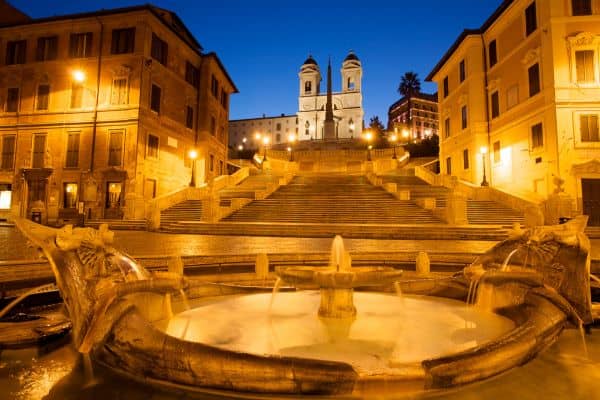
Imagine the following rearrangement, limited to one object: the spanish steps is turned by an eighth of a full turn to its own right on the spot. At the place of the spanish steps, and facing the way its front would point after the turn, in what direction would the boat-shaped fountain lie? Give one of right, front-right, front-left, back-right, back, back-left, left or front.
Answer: front-left

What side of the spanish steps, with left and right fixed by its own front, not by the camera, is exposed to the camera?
front
